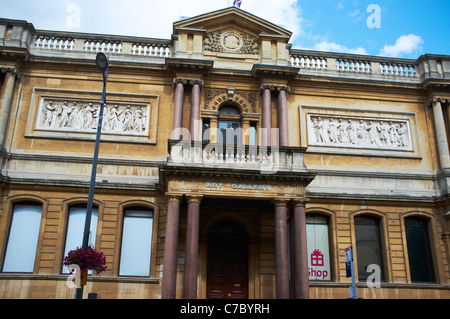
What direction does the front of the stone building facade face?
toward the camera
